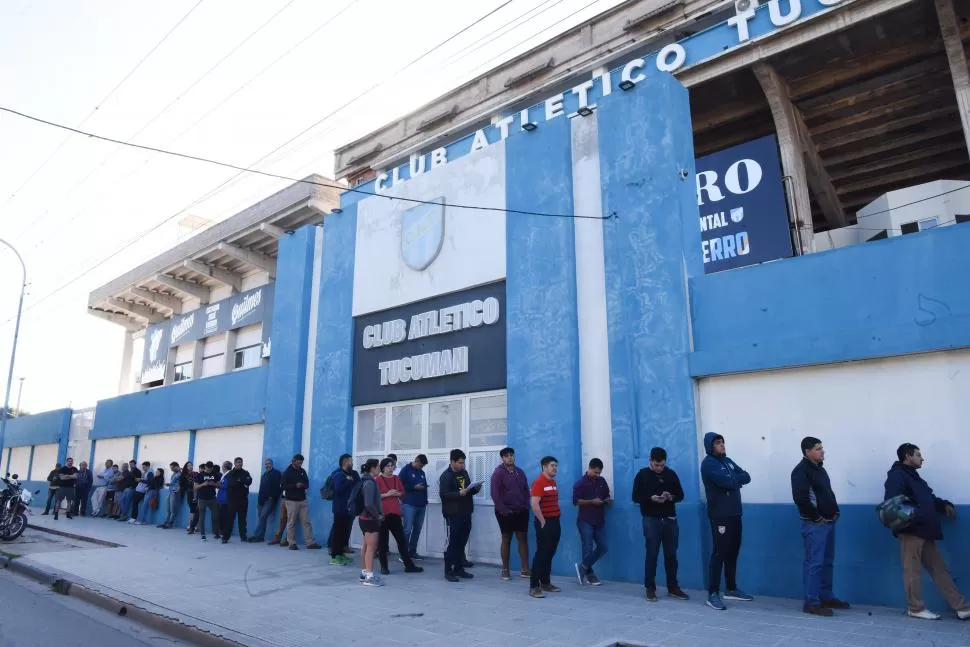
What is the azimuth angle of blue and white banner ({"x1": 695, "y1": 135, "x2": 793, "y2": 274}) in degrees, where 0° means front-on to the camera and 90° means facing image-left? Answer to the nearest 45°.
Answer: approximately 45°

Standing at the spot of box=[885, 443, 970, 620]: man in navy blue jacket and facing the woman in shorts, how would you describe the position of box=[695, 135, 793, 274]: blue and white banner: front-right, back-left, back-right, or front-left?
front-right

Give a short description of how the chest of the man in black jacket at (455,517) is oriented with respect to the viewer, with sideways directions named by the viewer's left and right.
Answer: facing the viewer and to the right of the viewer

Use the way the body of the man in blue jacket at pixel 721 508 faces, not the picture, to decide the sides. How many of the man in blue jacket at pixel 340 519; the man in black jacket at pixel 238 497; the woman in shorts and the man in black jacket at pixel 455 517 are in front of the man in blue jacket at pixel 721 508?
0

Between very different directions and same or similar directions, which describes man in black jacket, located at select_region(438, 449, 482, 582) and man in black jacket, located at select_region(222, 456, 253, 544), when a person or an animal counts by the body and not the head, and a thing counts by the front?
same or similar directions

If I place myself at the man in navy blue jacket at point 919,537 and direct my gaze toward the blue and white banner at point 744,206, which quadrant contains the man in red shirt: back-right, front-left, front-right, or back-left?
front-left

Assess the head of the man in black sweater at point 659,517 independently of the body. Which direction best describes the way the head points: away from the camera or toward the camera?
toward the camera

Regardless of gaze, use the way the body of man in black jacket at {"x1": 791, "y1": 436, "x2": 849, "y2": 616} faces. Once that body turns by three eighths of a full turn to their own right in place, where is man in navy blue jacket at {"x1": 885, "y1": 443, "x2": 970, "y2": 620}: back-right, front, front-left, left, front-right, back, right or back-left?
back

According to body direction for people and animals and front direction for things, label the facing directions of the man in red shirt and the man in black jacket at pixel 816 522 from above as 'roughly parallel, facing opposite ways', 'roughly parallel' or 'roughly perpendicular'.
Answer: roughly parallel

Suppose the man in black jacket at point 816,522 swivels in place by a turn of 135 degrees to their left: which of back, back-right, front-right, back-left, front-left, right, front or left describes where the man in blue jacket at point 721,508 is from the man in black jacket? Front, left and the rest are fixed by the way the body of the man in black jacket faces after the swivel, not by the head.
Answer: left

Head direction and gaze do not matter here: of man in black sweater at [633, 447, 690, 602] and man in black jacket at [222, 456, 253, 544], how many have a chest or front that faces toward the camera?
2

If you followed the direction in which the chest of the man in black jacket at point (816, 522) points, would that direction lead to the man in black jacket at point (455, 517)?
no

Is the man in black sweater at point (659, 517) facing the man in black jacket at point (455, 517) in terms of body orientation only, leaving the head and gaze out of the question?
no

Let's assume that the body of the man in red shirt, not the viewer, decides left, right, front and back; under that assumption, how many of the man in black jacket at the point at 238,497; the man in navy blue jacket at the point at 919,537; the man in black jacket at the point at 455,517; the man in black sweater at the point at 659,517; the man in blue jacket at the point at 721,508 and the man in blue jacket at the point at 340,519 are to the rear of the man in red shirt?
3
